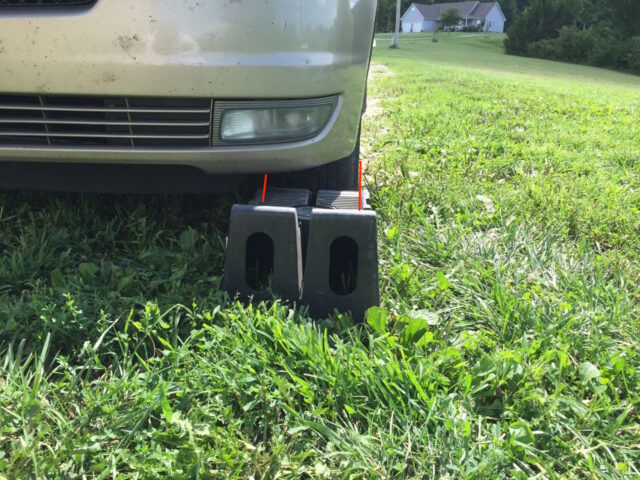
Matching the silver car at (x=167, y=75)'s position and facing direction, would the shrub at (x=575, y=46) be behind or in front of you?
behind

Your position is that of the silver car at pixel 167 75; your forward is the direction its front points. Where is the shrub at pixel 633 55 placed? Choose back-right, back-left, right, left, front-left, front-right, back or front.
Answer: back-left

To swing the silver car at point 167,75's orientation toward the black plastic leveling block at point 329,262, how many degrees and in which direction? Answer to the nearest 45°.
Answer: approximately 45° to its left

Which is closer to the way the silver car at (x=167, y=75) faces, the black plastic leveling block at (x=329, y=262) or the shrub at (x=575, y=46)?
the black plastic leveling block

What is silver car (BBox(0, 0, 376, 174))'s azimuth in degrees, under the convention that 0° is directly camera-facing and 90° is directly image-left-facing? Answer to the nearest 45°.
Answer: approximately 0°
